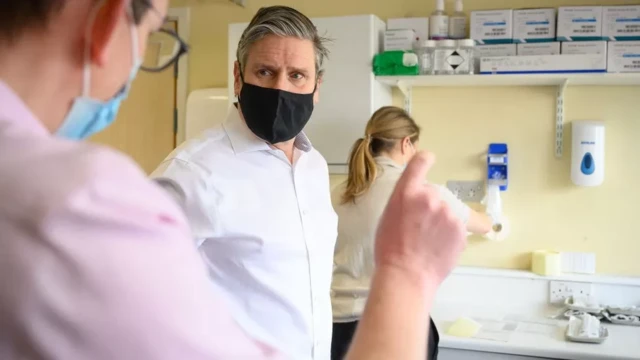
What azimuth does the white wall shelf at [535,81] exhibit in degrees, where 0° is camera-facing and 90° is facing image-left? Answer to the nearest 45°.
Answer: approximately 0°

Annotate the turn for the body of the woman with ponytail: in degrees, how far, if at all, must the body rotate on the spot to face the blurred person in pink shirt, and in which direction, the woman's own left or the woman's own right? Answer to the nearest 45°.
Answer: approximately 135° to the woman's own right

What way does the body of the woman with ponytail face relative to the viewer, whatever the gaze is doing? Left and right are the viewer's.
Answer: facing away from the viewer and to the right of the viewer

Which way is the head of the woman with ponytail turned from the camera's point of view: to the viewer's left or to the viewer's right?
to the viewer's right

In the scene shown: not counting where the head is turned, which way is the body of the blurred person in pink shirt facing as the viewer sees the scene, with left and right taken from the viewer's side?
facing away from the viewer and to the right of the viewer

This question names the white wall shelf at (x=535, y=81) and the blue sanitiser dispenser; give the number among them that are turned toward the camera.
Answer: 2

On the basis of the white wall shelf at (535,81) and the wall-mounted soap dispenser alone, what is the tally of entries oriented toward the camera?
2

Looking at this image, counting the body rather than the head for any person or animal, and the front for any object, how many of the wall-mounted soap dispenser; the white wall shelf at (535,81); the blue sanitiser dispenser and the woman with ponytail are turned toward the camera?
3

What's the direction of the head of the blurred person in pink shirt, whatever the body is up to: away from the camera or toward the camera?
away from the camera

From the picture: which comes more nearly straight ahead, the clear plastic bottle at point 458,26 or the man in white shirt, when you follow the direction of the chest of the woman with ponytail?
the clear plastic bottle
